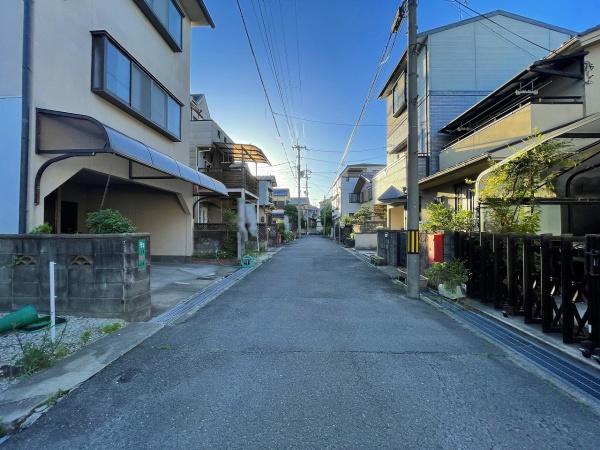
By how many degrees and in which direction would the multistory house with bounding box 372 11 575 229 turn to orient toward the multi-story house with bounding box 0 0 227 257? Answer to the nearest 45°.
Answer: approximately 45° to its left

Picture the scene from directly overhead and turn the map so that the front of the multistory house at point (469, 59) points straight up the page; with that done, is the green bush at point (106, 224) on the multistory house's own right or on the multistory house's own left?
on the multistory house's own left

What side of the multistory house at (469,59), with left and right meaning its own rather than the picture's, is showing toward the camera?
left

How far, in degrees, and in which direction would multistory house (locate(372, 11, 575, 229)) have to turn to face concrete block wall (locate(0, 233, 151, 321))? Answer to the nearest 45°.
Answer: approximately 90° to its left

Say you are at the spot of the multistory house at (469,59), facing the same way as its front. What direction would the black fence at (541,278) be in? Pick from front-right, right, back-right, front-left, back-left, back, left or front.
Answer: left

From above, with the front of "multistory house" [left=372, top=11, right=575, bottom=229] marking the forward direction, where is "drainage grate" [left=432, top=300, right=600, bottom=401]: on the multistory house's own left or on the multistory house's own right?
on the multistory house's own left

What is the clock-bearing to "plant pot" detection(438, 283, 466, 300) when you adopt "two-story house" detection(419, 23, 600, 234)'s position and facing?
The plant pot is roughly at 10 o'clock from the two-story house.

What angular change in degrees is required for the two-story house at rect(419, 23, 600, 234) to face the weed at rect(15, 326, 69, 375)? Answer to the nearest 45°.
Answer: approximately 45° to its left

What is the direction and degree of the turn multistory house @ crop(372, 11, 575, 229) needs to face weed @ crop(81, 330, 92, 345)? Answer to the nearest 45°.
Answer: approximately 90° to its left

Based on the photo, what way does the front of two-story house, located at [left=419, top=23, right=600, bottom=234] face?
to the viewer's left

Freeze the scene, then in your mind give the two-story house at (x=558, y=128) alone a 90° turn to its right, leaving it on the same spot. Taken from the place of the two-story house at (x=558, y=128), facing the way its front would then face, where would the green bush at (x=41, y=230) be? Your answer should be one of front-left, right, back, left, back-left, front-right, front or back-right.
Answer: back-left
